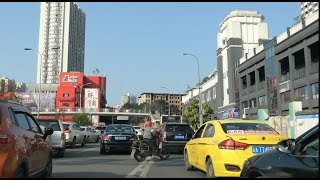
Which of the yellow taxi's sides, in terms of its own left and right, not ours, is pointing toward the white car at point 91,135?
front

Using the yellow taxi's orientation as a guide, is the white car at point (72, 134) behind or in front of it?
in front

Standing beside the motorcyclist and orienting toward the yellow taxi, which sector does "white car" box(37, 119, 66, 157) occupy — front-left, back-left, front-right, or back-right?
back-right

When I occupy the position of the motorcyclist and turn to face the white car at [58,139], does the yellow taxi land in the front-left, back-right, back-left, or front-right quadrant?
back-left

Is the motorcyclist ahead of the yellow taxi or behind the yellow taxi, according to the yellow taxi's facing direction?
ahead

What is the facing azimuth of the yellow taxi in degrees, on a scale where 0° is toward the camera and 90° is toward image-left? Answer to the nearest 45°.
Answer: approximately 135°
